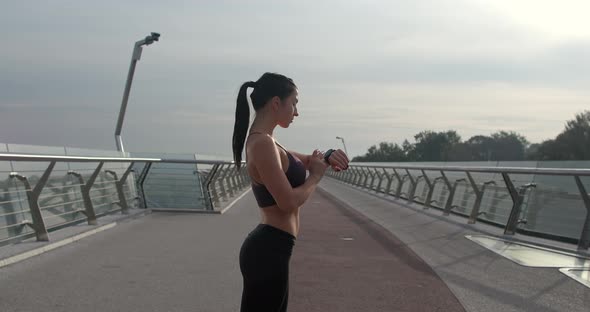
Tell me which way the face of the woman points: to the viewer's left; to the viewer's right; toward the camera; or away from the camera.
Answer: to the viewer's right

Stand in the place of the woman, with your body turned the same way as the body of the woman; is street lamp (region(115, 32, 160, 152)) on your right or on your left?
on your left

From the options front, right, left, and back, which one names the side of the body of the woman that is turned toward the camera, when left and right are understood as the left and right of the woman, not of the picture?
right
